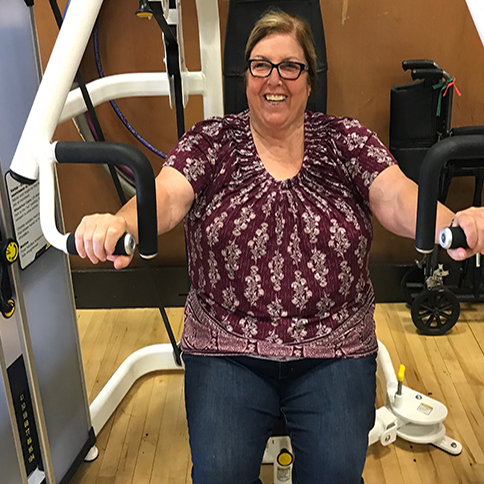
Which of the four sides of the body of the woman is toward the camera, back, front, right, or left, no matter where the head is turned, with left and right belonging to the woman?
front

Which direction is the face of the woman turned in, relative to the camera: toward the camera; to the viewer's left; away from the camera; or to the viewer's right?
toward the camera

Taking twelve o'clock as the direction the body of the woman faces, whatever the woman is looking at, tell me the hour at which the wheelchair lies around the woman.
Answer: The wheelchair is roughly at 7 o'clock from the woman.
